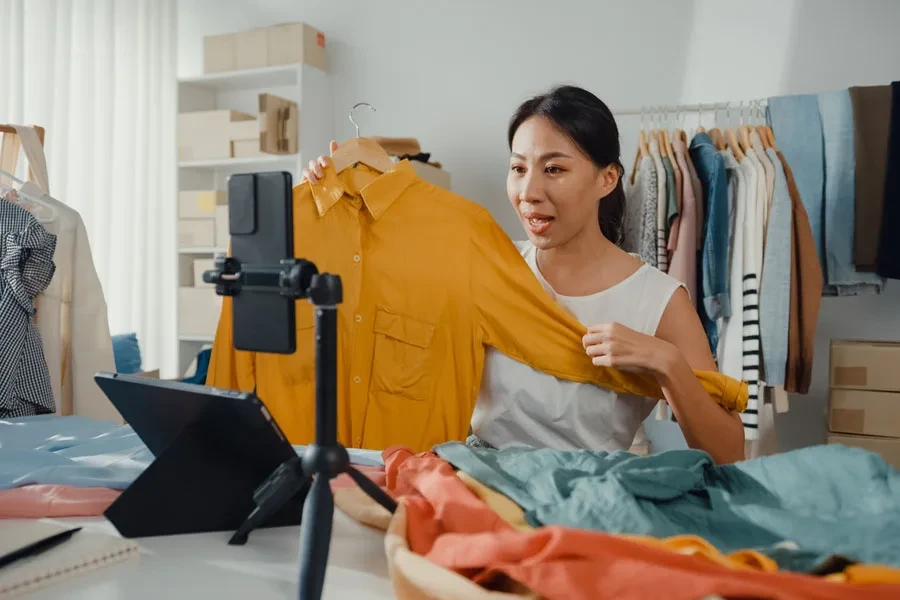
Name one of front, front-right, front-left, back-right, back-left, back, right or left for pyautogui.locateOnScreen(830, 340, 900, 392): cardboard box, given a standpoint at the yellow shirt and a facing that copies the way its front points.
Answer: back-left

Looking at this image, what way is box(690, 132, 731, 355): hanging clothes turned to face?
to the viewer's left

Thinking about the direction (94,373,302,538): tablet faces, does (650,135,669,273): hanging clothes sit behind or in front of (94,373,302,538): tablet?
in front

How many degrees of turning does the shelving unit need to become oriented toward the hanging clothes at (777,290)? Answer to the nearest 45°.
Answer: approximately 90° to its left

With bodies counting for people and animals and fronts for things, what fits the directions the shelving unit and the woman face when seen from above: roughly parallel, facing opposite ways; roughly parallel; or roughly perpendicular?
roughly parallel

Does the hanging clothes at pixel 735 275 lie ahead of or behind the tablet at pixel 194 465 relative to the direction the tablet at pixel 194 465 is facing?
ahead

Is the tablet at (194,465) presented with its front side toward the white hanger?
no

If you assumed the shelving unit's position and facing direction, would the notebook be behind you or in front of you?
in front

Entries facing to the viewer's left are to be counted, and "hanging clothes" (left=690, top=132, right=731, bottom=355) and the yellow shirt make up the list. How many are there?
1

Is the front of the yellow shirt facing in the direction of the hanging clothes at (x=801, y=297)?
no

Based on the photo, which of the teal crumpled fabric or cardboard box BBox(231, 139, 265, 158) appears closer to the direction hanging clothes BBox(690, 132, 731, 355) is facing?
the cardboard box

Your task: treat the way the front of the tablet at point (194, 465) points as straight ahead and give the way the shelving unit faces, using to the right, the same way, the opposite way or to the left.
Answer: the opposite way

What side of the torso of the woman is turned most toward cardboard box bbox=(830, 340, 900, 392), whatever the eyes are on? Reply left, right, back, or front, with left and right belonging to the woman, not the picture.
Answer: back

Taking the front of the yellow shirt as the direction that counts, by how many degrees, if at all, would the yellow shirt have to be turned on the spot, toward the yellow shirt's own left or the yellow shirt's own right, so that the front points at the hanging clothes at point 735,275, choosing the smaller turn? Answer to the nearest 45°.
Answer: approximately 135° to the yellow shirt's own left

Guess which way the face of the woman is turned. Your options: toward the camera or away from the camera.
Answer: toward the camera

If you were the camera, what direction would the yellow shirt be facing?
facing the viewer

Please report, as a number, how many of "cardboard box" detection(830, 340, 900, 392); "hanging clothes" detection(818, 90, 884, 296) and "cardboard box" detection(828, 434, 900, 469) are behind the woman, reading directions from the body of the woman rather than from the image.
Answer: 3

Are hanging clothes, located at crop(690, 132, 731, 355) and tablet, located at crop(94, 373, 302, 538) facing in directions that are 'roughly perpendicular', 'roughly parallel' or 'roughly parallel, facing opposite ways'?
roughly perpendicular

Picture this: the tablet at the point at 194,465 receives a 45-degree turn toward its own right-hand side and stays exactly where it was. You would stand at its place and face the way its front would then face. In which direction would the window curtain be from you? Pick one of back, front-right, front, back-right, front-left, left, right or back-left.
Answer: left
